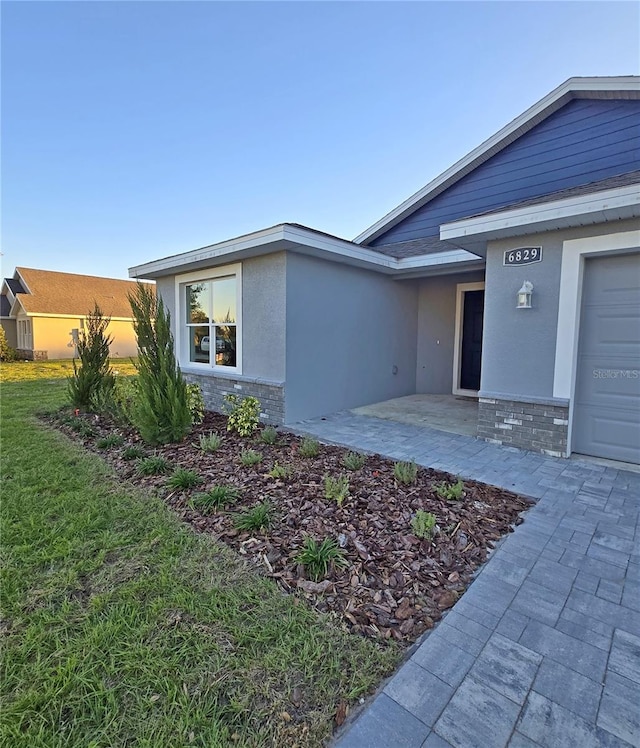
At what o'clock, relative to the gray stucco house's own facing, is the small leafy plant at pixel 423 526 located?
The small leafy plant is roughly at 11 o'clock from the gray stucco house.

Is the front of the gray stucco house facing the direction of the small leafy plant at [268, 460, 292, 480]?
yes

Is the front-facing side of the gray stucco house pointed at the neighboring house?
no

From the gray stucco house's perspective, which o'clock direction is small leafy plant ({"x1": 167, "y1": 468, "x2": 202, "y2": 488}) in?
The small leafy plant is roughly at 12 o'clock from the gray stucco house.

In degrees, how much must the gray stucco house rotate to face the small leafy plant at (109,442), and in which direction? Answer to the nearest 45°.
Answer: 0° — it already faces it

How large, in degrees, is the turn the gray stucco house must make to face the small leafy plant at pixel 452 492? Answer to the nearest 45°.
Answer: approximately 45° to its left

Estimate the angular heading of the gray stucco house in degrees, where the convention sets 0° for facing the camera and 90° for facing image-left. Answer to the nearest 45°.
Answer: approximately 45°

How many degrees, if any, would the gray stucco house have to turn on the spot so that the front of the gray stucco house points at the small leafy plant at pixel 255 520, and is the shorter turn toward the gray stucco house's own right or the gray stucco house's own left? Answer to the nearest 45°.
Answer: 0° — it already faces it

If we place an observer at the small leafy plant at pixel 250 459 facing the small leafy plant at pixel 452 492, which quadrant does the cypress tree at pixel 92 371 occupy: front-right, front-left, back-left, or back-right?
back-left

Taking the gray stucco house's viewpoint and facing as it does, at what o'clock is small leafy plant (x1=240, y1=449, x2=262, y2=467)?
The small leafy plant is roughly at 12 o'clock from the gray stucco house.

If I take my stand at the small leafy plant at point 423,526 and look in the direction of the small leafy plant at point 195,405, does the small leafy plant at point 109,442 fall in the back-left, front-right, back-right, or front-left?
front-left

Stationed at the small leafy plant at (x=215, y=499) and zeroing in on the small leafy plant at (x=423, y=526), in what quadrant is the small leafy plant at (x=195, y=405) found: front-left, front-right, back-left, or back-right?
back-left

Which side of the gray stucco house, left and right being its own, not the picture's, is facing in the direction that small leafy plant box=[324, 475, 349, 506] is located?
front
